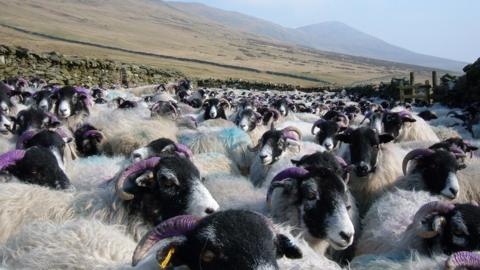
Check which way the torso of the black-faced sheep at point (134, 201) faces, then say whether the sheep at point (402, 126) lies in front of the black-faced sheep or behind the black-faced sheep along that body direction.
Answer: in front

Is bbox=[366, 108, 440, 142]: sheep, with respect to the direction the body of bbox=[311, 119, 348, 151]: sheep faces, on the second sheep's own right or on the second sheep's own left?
on the second sheep's own left

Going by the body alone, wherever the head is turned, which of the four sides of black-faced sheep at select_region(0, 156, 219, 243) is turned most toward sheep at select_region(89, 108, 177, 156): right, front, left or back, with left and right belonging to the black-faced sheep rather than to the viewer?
left

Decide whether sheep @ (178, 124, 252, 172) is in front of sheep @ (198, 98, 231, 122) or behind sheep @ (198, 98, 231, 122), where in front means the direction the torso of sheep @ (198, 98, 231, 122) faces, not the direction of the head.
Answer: in front

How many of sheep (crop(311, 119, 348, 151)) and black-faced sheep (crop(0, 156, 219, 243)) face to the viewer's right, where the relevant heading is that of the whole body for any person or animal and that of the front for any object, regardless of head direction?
1

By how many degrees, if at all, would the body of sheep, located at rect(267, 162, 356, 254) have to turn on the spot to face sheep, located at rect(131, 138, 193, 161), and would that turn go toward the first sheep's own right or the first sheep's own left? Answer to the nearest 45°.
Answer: approximately 180°

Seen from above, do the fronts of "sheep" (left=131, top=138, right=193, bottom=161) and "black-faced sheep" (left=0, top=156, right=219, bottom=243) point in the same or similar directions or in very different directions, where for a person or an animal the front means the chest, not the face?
very different directions

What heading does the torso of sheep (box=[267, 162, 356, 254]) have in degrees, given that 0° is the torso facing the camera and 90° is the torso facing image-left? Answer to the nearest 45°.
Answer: approximately 315°

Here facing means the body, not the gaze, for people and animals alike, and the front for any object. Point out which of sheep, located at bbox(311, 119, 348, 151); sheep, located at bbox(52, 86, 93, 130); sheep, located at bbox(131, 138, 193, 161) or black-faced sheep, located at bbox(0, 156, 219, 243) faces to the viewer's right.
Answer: the black-faced sheep

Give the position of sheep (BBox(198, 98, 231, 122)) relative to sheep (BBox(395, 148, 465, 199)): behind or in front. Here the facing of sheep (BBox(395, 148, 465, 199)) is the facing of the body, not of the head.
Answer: behind
